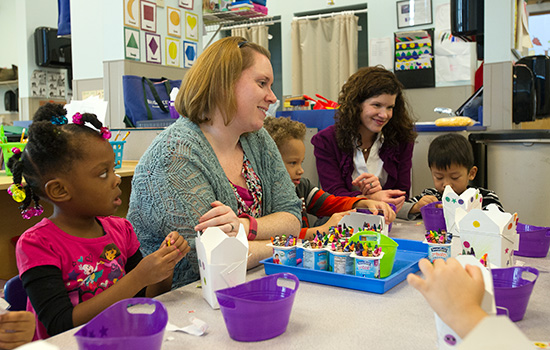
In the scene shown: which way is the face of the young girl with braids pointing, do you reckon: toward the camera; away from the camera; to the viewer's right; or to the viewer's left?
to the viewer's right

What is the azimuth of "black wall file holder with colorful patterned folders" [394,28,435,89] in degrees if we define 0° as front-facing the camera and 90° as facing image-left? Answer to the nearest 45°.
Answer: approximately 0°

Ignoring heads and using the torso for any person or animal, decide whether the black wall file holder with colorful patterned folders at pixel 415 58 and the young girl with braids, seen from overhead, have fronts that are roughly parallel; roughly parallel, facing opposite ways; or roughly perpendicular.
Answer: roughly perpendicular

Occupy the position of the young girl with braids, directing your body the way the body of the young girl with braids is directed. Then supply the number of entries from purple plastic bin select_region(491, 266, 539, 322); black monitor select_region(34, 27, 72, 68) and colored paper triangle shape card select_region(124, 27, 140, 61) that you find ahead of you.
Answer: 1

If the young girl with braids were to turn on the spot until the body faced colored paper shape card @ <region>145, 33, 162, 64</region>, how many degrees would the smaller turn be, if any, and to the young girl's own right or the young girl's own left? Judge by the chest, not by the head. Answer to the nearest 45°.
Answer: approximately 135° to the young girl's own left

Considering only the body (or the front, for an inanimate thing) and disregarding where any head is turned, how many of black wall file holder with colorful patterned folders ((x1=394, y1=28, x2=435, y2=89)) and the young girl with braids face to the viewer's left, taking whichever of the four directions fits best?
0

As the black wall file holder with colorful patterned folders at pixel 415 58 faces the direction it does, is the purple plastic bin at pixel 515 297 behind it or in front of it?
in front

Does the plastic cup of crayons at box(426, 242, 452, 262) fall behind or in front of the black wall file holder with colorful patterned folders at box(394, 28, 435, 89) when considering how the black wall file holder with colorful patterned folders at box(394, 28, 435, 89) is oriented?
in front

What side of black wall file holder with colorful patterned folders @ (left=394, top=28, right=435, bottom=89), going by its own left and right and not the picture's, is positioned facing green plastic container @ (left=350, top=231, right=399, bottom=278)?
front

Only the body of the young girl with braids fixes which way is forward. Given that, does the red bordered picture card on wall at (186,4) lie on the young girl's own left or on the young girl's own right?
on the young girl's own left

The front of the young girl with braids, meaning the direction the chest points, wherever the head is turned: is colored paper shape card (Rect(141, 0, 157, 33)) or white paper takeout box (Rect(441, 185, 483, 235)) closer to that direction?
the white paper takeout box

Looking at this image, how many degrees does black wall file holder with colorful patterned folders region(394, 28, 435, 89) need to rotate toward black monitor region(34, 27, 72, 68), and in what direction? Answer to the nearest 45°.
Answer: approximately 90° to its right

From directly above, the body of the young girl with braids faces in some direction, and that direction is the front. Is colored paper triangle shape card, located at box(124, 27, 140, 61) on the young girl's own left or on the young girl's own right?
on the young girl's own left
